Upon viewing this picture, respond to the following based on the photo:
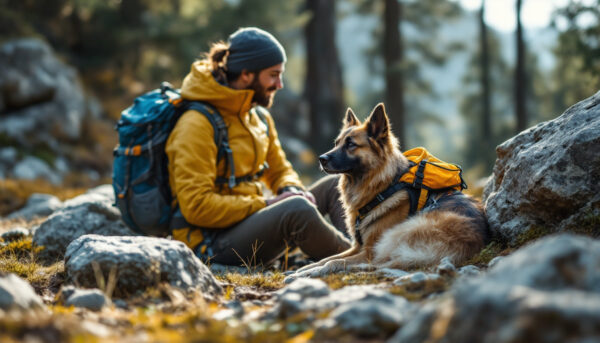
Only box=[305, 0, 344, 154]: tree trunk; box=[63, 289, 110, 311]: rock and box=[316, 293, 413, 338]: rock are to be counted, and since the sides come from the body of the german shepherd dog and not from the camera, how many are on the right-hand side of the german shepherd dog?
1

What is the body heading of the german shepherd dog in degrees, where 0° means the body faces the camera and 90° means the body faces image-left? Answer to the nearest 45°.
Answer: approximately 90°

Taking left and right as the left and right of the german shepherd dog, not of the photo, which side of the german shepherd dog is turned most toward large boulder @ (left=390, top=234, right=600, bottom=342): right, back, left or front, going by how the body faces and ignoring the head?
left

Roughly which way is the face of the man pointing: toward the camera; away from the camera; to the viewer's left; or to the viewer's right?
to the viewer's right

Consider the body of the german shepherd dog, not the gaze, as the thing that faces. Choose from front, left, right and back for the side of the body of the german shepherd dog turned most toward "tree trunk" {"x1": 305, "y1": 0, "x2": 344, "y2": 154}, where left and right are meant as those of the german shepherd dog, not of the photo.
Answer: right

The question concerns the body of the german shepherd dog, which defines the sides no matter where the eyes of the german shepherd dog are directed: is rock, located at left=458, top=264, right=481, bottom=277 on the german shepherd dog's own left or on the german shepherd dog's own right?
on the german shepherd dog's own left

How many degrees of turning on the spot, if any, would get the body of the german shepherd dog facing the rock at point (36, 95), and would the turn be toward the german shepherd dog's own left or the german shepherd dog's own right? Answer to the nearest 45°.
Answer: approximately 45° to the german shepherd dog's own right

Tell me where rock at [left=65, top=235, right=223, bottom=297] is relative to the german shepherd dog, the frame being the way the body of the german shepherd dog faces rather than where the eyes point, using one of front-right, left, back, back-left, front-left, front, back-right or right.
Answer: front-left

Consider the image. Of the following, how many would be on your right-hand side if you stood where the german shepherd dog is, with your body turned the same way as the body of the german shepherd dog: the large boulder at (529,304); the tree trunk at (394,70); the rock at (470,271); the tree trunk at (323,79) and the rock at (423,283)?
2

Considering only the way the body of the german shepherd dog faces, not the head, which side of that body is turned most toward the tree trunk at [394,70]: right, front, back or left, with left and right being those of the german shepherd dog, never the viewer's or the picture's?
right

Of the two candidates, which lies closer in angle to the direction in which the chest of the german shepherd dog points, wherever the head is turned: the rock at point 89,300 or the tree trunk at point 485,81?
the rock

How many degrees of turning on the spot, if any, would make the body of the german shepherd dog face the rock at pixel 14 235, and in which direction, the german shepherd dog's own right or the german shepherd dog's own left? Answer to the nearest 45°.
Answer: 0° — it already faces it

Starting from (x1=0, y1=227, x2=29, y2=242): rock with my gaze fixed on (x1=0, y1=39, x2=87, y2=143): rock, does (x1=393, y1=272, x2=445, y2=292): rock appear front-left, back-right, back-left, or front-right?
back-right

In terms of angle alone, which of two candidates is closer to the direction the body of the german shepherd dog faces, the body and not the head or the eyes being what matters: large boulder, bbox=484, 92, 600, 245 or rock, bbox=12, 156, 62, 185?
the rock
